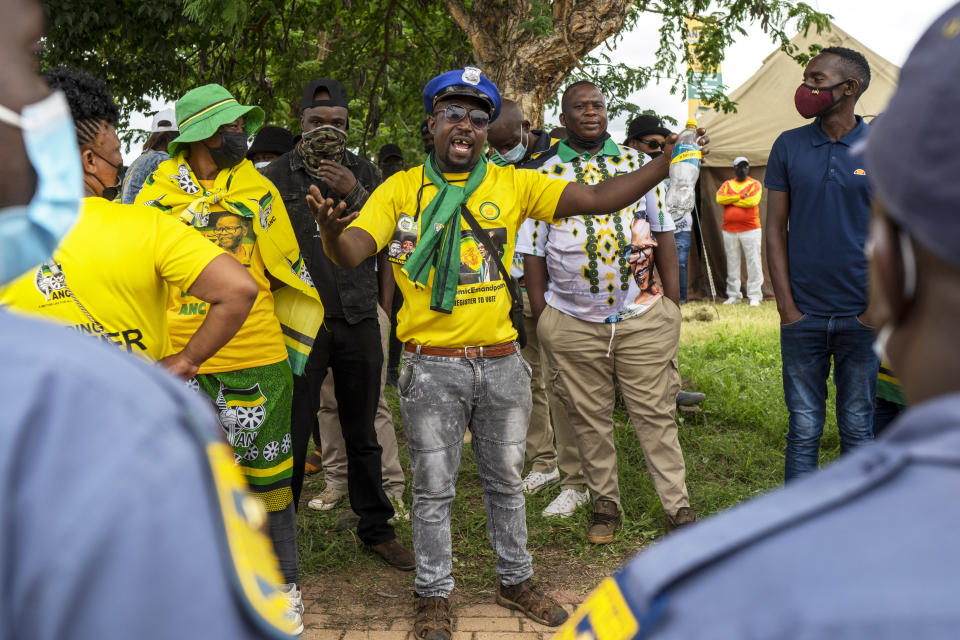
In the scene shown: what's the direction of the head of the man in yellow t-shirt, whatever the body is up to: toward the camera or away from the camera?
toward the camera

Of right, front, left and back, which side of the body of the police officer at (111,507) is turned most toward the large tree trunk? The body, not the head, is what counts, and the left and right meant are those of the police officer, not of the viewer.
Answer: front

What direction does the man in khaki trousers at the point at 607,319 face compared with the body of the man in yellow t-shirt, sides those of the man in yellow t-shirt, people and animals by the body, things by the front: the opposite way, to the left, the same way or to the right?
the same way

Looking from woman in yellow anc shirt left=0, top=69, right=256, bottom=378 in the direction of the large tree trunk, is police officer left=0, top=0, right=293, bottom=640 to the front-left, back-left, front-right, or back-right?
back-right

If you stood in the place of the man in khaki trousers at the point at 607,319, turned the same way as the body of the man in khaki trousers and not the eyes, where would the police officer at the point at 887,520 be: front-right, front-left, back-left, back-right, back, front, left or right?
front

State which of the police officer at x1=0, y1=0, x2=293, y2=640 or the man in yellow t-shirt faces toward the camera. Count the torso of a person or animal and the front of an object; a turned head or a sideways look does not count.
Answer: the man in yellow t-shirt

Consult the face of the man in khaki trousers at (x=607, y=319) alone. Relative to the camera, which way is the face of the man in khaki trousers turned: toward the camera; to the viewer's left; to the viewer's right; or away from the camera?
toward the camera

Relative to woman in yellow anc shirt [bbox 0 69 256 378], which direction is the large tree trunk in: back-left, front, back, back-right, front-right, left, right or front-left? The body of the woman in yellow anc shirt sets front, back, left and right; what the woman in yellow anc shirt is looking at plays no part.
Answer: front

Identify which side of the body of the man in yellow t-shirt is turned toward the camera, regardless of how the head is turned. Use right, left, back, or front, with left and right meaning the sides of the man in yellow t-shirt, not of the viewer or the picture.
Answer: front

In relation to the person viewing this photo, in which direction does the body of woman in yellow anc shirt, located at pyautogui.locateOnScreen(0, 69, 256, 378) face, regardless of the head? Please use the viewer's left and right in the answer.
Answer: facing away from the viewer and to the right of the viewer

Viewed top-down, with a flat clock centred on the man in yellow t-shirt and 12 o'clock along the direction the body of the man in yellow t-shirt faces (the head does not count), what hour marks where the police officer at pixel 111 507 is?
The police officer is roughly at 12 o'clock from the man in yellow t-shirt.

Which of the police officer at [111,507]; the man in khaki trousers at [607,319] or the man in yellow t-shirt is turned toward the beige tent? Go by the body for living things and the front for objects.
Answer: the police officer

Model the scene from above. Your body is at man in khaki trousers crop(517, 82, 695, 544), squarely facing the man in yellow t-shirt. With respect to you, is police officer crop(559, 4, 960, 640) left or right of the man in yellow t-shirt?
left

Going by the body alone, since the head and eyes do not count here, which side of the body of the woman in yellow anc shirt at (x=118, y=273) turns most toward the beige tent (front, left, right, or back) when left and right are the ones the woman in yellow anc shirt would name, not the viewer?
front

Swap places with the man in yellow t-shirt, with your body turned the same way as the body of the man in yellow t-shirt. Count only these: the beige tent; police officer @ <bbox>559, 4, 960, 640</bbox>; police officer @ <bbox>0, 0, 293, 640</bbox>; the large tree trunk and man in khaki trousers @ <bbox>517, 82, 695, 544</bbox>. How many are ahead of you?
2

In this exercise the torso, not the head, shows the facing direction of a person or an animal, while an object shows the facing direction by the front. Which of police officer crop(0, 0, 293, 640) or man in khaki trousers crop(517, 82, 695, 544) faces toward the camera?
the man in khaki trousers

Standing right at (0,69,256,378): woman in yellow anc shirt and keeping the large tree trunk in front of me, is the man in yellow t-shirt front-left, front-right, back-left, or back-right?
front-right

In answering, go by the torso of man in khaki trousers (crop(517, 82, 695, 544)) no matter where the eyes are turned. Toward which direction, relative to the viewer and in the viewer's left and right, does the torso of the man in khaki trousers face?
facing the viewer

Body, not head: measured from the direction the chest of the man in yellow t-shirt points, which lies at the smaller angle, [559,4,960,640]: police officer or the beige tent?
the police officer

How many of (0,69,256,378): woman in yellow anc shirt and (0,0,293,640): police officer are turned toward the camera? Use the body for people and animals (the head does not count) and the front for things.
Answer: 0

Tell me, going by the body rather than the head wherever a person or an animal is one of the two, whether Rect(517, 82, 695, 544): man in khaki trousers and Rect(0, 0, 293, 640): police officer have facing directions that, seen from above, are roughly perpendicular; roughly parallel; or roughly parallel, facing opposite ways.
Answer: roughly parallel, facing opposite ways
